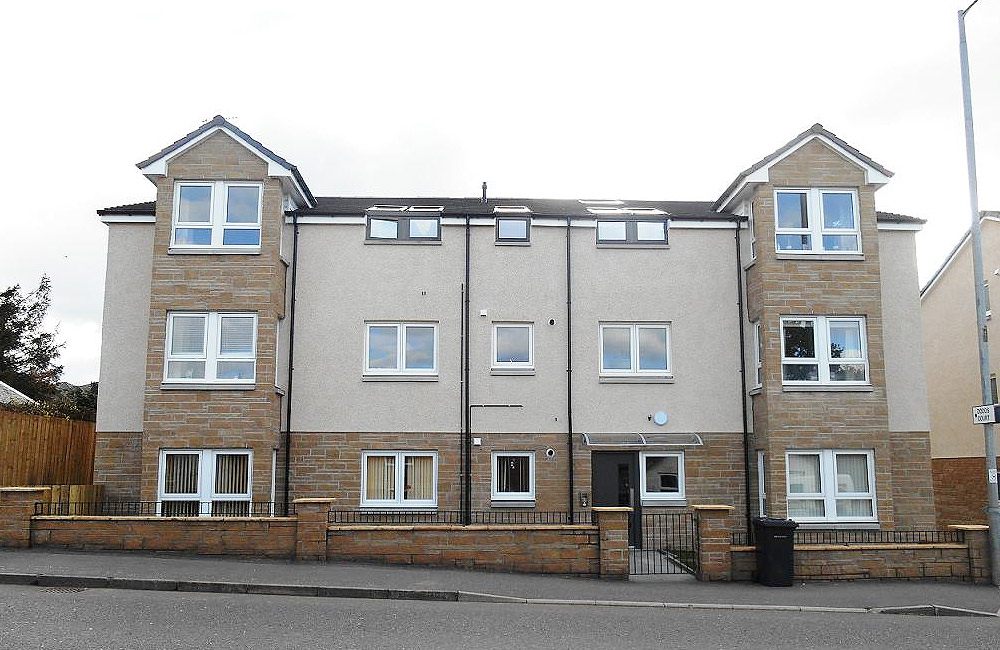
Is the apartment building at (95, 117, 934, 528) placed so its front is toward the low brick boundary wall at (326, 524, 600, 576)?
yes

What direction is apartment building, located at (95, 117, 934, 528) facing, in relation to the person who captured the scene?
facing the viewer

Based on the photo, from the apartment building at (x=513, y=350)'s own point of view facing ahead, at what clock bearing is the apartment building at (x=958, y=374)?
the apartment building at (x=958, y=374) is roughly at 8 o'clock from the apartment building at (x=513, y=350).

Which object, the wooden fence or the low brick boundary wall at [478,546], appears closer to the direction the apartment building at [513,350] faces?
the low brick boundary wall

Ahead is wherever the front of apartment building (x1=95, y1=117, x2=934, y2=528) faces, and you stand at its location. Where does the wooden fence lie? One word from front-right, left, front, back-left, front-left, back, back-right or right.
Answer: right

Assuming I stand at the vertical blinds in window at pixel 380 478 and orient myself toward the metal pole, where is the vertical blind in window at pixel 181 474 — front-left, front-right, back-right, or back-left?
back-right

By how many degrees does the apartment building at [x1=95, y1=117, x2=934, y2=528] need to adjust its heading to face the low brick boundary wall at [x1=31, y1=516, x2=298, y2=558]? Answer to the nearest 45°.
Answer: approximately 45° to its right

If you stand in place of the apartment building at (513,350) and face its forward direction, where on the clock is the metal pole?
The metal pole is roughly at 10 o'clock from the apartment building.

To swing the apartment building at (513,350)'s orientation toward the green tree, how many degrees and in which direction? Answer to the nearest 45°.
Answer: approximately 135° to its right
